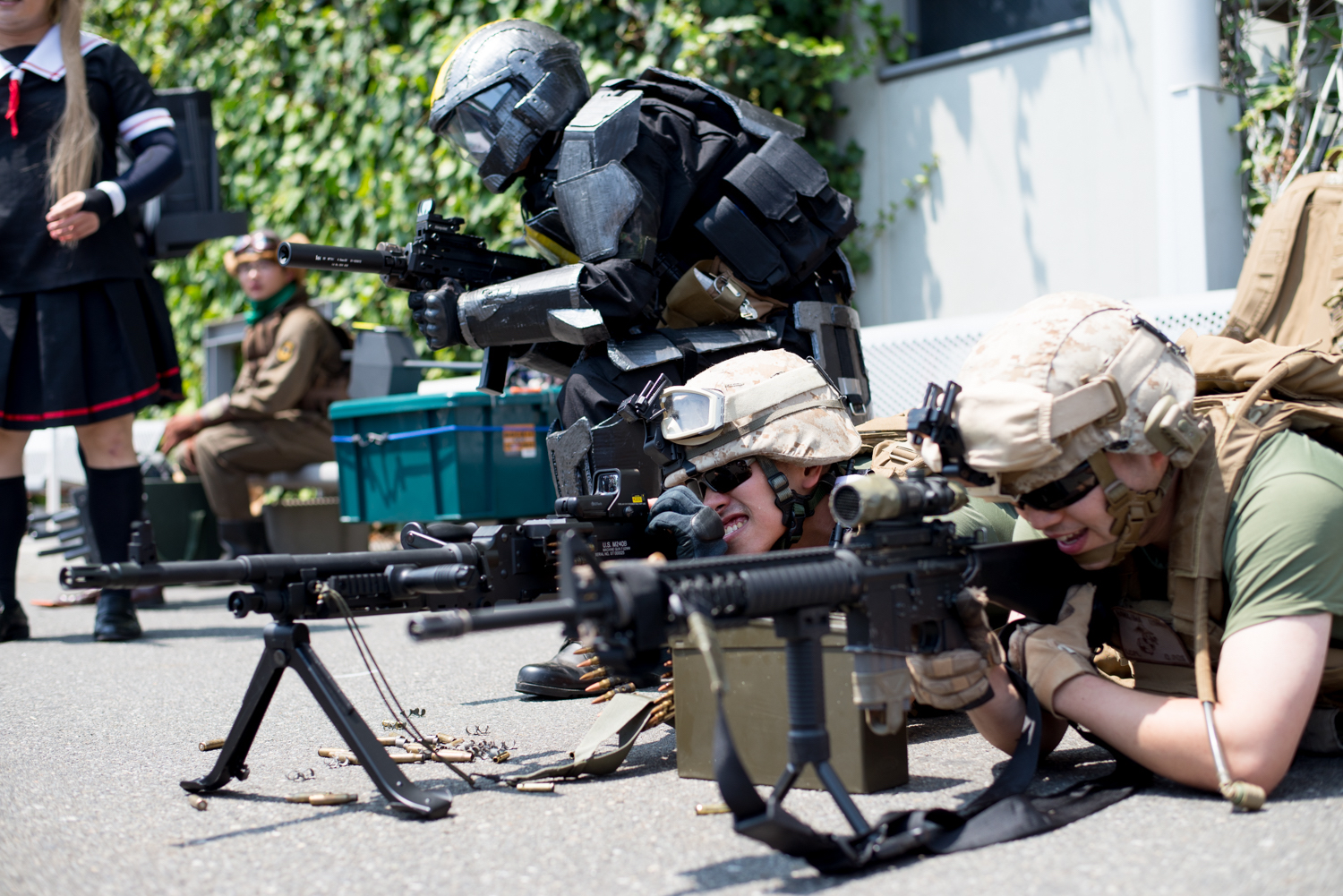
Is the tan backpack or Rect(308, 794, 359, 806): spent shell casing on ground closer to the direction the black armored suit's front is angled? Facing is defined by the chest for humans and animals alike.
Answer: the spent shell casing on ground

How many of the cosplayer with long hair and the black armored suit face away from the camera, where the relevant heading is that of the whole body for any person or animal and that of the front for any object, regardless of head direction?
0

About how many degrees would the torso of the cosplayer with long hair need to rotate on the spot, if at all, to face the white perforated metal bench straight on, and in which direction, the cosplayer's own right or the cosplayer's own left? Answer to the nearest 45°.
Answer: approximately 135° to the cosplayer's own left

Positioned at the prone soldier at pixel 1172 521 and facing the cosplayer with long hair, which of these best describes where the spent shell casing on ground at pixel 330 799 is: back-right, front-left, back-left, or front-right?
front-left

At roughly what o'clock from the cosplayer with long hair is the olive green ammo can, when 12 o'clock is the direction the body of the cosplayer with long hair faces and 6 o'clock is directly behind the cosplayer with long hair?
The olive green ammo can is roughly at 10 o'clock from the cosplayer with long hair.

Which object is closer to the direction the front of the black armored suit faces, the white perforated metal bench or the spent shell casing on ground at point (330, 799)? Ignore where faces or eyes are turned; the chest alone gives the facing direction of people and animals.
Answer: the spent shell casing on ground

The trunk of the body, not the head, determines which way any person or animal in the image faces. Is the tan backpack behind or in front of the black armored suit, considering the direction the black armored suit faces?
behind

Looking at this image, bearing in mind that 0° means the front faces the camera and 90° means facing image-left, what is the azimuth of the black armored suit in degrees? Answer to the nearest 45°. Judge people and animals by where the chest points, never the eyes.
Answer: approximately 90°

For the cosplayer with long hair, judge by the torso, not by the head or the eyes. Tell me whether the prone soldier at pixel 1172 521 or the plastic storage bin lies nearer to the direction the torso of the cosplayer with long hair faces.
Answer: the prone soldier

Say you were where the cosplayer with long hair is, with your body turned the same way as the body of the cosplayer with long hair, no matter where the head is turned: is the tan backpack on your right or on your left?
on your left

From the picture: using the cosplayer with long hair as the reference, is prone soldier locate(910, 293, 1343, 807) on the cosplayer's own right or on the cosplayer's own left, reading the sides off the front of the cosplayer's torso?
on the cosplayer's own left

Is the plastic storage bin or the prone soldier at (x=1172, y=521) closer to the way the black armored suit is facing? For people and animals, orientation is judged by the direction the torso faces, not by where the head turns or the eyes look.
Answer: the plastic storage bin

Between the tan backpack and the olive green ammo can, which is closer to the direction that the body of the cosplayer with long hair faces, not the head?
the olive green ammo can
